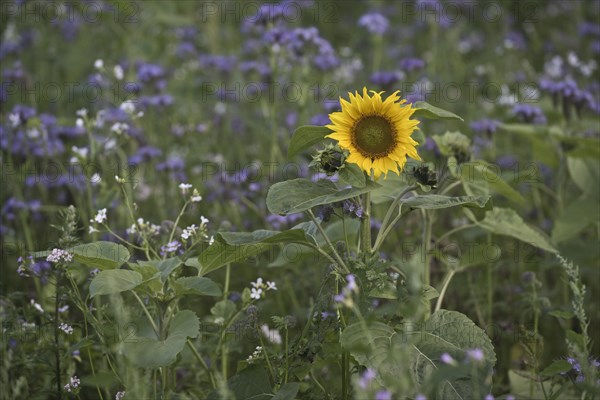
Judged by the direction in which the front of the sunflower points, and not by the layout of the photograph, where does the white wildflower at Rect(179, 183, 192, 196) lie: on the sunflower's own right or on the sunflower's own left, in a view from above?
on the sunflower's own right

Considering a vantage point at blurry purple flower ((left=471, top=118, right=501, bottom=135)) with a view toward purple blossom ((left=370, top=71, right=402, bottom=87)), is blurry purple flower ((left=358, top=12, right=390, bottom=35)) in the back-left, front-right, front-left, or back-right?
front-right

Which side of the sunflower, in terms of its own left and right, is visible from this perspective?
front

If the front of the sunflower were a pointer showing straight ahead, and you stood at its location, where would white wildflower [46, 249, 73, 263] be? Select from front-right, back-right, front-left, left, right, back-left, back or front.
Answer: right

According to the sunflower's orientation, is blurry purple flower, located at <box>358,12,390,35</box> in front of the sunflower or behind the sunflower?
behind

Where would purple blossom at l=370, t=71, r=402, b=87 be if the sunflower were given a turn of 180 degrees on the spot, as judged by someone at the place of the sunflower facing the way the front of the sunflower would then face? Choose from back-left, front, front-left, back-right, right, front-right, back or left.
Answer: front

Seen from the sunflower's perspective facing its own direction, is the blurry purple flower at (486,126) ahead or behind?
behind
